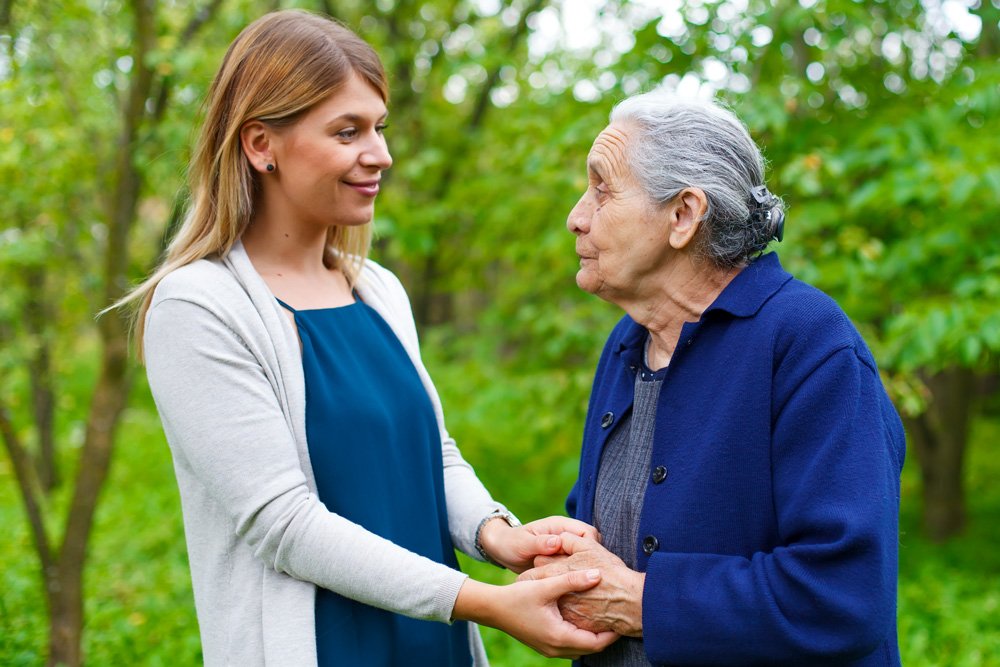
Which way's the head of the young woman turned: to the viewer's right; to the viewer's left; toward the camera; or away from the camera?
to the viewer's right

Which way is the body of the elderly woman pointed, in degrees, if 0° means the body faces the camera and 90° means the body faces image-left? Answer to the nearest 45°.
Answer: approximately 45°

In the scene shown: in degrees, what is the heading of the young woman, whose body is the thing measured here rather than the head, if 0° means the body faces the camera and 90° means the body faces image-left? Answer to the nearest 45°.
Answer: approximately 315°

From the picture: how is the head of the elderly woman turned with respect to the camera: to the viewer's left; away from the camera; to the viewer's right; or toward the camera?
to the viewer's left

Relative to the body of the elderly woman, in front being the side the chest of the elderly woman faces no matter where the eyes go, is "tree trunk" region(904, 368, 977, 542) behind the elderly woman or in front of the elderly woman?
behind

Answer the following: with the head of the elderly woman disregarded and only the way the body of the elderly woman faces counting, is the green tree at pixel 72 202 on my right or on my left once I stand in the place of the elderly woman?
on my right

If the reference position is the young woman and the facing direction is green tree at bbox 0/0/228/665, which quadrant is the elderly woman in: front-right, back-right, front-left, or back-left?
back-right

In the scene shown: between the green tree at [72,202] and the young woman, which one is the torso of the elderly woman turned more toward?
the young woman

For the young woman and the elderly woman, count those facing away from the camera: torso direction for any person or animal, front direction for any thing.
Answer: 0

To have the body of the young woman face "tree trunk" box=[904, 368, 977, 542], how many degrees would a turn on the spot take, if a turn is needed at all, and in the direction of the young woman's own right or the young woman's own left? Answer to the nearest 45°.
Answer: approximately 90° to the young woman's own left

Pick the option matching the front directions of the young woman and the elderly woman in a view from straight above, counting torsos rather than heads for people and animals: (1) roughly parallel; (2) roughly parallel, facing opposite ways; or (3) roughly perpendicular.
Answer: roughly perpendicular

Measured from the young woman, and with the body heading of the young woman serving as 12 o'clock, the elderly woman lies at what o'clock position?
The elderly woman is roughly at 11 o'clock from the young woman.
